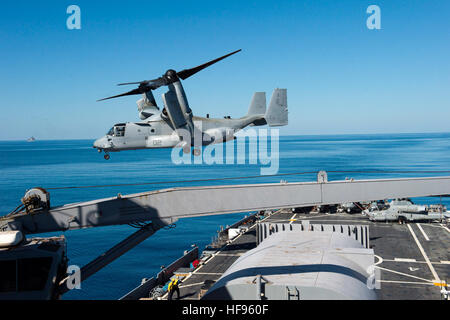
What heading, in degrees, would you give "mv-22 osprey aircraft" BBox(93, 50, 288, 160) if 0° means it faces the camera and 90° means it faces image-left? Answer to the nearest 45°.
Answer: approximately 90°
